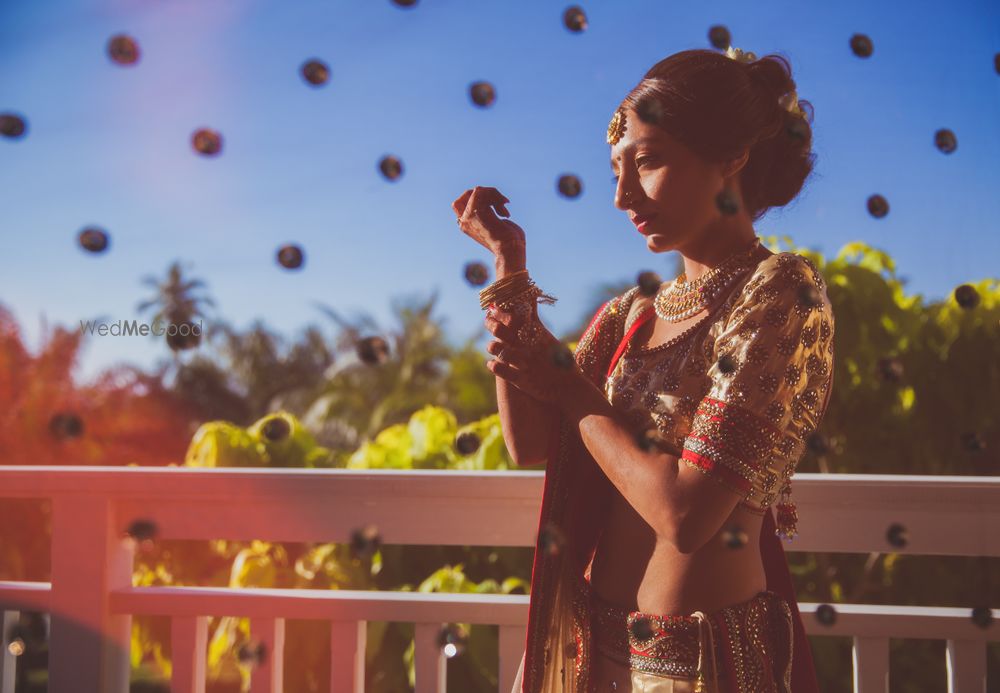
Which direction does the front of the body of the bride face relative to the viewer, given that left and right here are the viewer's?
facing the viewer and to the left of the viewer
